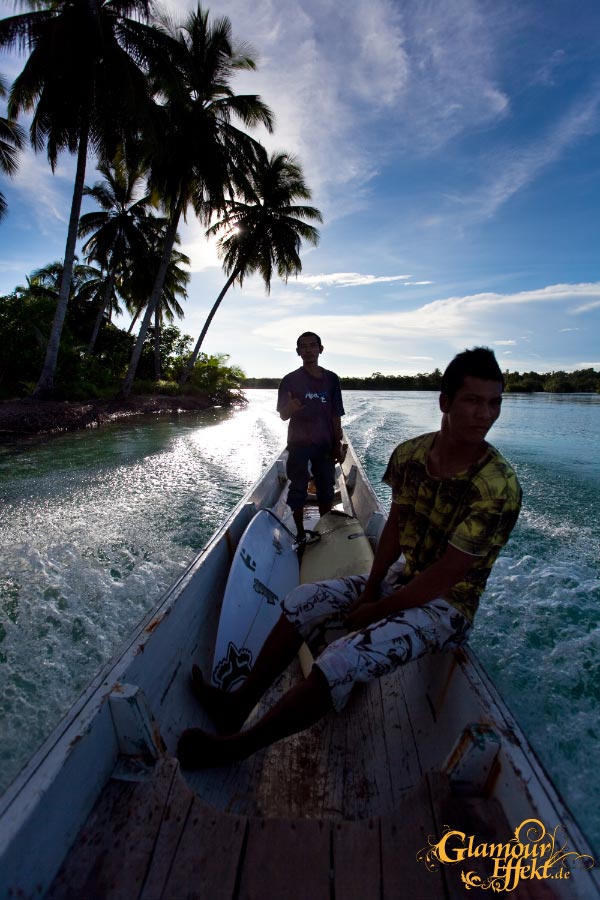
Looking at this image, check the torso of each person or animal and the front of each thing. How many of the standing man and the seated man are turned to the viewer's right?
0

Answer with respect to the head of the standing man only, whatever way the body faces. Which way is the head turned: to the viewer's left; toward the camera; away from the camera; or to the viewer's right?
toward the camera

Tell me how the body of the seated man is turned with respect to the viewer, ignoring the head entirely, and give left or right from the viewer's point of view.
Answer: facing the viewer and to the left of the viewer

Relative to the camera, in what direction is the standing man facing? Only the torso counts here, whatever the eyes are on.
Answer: toward the camera

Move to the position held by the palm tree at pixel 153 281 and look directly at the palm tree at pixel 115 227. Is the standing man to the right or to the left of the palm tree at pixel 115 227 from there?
left

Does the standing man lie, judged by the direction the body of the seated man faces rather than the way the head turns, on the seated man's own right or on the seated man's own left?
on the seated man's own right

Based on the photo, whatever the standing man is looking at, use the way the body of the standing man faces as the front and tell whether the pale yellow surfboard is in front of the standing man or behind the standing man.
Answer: in front

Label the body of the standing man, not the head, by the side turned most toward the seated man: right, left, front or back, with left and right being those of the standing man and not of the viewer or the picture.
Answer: front

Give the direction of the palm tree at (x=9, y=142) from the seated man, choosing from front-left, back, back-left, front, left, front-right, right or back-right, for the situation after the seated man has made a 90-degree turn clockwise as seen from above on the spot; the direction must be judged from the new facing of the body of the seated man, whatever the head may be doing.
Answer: front

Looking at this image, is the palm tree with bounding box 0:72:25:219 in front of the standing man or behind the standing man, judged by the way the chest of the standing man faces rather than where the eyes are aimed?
behind

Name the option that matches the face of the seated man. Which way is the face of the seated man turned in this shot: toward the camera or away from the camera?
toward the camera

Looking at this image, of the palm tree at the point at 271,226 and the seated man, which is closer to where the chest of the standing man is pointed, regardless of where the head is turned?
the seated man
